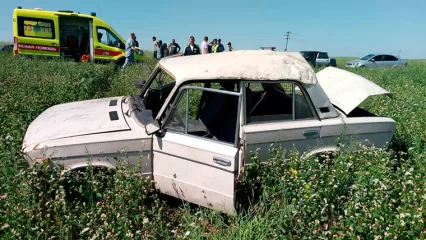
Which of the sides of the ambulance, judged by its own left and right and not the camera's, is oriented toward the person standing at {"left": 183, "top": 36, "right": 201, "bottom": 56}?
front

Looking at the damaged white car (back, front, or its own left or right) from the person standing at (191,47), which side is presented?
right

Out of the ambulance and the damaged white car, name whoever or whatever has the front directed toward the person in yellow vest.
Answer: the ambulance

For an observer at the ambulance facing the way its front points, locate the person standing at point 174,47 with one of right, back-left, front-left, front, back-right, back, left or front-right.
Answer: front

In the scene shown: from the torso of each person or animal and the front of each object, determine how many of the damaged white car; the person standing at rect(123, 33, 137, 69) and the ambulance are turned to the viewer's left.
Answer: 1

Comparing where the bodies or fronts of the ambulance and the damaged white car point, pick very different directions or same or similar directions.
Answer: very different directions

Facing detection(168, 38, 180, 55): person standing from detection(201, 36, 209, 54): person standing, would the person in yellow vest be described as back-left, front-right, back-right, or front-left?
back-right

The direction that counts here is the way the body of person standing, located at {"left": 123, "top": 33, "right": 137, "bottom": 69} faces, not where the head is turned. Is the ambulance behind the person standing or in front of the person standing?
behind

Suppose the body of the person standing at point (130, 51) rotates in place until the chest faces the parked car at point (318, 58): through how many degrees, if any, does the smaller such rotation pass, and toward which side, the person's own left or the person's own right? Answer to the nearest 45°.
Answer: approximately 45° to the person's own left

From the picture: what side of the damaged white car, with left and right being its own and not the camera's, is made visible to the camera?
left

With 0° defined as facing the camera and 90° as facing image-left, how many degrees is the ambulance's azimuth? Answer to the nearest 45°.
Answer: approximately 270°
